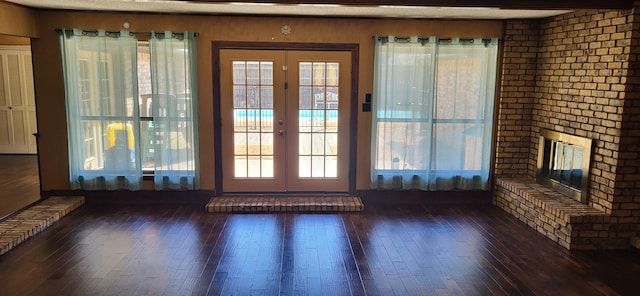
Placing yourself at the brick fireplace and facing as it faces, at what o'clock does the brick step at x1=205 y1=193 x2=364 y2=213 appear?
The brick step is roughly at 1 o'clock from the brick fireplace.

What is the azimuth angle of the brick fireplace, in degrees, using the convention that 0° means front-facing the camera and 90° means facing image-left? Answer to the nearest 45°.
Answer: approximately 45°

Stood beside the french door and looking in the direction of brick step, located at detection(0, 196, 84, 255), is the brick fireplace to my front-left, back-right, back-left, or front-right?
back-left

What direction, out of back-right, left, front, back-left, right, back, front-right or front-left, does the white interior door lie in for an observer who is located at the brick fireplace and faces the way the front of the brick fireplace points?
front-right

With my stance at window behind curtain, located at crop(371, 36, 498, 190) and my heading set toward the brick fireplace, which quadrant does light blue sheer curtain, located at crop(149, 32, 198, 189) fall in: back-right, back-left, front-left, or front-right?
back-right

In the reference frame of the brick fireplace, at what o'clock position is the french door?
The french door is roughly at 1 o'clock from the brick fireplace.

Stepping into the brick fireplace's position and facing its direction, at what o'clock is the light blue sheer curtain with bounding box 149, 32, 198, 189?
The light blue sheer curtain is roughly at 1 o'clock from the brick fireplace.

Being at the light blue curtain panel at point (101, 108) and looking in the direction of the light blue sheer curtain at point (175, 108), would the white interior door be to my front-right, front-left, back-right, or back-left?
back-left

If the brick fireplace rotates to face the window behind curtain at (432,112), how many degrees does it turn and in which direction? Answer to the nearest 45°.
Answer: approximately 45° to its right

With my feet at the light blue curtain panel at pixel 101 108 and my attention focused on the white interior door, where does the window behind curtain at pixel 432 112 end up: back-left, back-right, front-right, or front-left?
back-right
